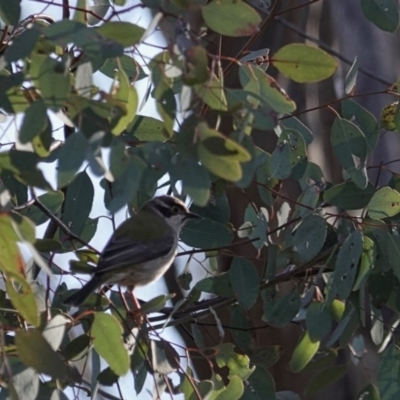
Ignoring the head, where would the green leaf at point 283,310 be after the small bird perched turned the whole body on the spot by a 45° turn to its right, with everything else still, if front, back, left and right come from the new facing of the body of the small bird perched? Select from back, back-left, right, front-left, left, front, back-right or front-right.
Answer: front

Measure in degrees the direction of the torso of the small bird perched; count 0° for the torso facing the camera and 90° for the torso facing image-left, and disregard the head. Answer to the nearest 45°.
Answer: approximately 270°

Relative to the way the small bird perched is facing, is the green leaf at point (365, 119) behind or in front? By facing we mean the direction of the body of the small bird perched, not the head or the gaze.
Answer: in front

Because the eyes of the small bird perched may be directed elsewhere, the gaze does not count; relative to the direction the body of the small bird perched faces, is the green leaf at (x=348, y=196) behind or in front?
in front

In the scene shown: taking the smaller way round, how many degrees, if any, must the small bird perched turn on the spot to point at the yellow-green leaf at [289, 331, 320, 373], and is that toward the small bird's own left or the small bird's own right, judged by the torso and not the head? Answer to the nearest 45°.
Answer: approximately 45° to the small bird's own right

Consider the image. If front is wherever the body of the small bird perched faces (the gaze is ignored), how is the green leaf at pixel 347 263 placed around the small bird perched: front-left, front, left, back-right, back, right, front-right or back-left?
front-right

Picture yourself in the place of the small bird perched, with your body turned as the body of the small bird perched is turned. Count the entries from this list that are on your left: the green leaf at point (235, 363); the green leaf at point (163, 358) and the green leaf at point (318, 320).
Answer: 0
